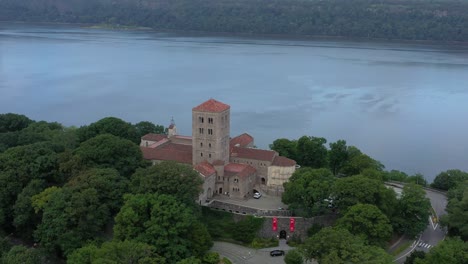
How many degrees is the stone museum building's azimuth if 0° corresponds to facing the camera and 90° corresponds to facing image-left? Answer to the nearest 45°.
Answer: approximately 0°

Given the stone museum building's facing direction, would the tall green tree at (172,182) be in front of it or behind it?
in front

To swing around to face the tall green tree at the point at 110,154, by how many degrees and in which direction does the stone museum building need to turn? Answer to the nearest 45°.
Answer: approximately 90° to its right

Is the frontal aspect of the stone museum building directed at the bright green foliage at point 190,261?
yes

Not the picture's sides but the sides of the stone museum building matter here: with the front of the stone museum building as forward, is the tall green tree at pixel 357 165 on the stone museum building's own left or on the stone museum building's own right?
on the stone museum building's own left

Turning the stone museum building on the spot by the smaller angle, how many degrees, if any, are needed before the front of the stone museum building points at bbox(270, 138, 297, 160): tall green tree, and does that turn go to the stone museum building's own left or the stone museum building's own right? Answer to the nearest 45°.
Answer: approximately 135° to the stone museum building's own left

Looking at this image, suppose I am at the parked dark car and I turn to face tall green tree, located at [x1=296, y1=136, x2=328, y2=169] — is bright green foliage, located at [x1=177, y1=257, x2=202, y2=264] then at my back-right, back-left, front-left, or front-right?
back-left

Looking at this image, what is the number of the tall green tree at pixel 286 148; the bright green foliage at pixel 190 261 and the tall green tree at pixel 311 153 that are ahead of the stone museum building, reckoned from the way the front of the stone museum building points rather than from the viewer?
1

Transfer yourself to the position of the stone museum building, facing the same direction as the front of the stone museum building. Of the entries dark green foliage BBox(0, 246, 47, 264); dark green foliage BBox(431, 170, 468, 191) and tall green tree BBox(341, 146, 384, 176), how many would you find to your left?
2

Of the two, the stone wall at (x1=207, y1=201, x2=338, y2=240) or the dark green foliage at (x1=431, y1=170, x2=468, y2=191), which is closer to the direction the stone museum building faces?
the stone wall

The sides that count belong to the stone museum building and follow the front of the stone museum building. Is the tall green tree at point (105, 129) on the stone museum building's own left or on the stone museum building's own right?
on the stone museum building's own right

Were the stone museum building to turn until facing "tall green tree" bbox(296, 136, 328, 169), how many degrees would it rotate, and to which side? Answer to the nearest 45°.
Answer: approximately 135° to its left

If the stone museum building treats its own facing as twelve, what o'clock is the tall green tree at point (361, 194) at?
The tall green tree is roughly at 10 o'clock from the stone museum building.

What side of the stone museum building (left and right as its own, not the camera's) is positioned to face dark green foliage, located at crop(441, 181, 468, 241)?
left

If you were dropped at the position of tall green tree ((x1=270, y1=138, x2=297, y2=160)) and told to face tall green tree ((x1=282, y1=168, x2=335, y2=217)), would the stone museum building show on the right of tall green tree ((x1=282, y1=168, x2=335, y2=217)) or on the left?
right
